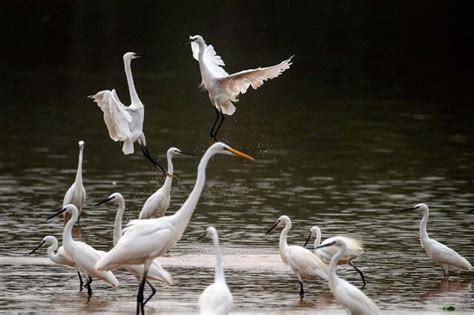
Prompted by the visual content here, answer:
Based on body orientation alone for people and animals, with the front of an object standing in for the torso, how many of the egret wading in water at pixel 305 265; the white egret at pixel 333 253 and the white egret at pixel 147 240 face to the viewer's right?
1

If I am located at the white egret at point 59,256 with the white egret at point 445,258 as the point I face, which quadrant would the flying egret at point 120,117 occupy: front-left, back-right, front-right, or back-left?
front-left

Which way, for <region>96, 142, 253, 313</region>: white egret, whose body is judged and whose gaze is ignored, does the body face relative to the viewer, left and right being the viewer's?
facing to the right of the viewer

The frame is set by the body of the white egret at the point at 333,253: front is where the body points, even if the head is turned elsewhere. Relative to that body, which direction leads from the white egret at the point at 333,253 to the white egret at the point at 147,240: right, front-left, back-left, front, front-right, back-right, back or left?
front-left

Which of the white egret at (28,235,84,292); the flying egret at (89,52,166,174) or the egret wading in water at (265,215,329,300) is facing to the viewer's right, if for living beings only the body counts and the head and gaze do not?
the flying egret

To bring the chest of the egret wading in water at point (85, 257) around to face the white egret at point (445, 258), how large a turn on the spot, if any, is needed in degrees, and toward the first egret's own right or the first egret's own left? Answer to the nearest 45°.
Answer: approximately 180°

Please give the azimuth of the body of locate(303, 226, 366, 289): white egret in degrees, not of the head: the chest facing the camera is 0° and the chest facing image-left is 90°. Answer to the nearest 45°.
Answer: approximately 90°

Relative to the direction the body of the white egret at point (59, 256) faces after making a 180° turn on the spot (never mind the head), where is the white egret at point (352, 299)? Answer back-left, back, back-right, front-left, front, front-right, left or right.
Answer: front-right

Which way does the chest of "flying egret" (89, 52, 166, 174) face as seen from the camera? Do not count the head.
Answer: to the viewer's right

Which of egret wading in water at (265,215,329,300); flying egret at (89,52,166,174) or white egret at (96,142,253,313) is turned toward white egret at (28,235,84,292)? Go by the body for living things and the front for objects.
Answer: the egret wading in water

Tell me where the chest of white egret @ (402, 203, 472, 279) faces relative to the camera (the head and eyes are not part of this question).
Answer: to the viewer's left

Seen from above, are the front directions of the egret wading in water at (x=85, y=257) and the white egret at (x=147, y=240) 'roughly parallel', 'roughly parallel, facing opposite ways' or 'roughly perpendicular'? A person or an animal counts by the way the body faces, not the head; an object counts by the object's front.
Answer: roughly parallel, facing opposite ways

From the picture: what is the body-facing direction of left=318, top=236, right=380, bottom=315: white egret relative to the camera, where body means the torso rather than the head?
to the viewer's left

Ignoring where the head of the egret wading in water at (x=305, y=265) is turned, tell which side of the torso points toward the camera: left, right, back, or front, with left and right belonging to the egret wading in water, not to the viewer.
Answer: left

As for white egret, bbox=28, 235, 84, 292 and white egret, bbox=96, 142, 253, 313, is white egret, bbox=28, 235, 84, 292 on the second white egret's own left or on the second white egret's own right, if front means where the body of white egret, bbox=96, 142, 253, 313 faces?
on the second white egret's own left

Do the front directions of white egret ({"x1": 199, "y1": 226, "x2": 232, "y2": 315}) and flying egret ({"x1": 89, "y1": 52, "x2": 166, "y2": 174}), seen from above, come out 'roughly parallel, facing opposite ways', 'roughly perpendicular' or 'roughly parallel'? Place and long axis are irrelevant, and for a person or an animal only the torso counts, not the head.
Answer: roughly perpendicular

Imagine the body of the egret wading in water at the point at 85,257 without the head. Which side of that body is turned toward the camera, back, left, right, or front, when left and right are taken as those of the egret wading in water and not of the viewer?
left

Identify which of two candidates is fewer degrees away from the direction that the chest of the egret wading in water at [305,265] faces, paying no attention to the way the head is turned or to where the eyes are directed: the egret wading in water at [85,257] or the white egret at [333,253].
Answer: the egret wading in water

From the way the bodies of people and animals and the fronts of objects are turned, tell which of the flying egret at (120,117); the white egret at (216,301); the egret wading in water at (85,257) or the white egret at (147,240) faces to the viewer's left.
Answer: the egret wading in water

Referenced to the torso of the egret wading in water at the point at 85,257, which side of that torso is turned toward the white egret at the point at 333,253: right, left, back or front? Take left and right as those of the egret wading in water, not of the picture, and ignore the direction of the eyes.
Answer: back
